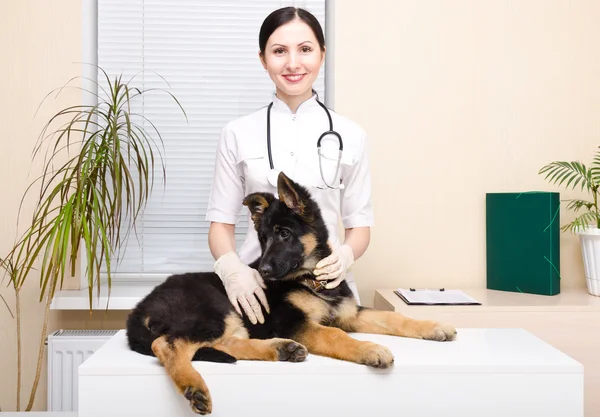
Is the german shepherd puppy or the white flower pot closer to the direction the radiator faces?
the german shepherd puppy

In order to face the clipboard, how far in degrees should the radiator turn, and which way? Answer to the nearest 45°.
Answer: approximately 45° to its left

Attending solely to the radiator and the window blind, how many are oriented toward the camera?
2

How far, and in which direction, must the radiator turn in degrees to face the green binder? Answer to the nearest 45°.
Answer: approximately 45° to its left

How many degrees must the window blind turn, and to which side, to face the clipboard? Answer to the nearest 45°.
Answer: approximately 45° to its left

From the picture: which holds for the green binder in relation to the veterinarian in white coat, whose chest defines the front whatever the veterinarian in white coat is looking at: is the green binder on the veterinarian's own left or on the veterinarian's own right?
on the veterinarian's own left

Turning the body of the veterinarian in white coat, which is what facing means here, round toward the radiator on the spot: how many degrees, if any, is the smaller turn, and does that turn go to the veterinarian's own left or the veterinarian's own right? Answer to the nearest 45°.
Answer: approximately 135° to the veterinarian's own right

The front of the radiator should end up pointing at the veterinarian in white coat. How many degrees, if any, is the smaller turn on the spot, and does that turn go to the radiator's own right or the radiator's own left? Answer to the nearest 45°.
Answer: approximately 45° to the radiator's own left

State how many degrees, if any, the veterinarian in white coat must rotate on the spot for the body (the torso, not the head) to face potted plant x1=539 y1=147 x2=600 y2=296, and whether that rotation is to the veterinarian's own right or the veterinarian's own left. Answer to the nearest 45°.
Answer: approximately 135° to the veterinarian's own left

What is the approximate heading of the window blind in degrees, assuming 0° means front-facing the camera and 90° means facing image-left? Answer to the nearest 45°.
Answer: approximately 0°
